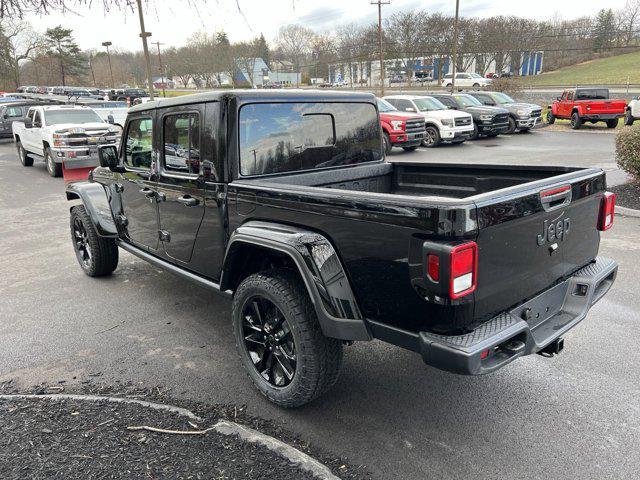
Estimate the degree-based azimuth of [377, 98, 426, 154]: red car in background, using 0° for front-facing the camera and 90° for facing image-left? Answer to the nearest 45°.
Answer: approximately 315°

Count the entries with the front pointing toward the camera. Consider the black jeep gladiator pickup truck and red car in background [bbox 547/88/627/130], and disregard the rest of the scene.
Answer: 0

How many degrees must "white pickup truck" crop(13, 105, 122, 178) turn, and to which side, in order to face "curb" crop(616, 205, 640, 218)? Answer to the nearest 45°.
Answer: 0° — it already faces it

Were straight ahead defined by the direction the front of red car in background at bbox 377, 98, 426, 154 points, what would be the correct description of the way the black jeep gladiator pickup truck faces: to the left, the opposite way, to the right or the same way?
the opposite way

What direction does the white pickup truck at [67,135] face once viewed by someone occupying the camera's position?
facing the viewer and to the right of the viewer

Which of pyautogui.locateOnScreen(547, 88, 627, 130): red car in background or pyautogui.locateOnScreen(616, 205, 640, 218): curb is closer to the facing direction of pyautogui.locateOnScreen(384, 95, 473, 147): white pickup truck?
the curb

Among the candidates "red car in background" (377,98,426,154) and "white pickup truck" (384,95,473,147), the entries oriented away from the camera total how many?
0

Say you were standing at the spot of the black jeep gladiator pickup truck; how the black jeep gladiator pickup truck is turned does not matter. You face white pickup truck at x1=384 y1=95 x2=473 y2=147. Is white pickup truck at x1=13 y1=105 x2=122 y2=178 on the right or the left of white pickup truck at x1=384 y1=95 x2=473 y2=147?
left

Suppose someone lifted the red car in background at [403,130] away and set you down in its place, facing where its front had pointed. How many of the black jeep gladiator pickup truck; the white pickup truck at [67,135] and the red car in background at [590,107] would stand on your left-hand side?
1

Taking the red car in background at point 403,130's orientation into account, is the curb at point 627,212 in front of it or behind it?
in front

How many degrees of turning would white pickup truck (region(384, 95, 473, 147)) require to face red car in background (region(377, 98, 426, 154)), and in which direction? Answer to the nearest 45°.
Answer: approximately 90° to its right

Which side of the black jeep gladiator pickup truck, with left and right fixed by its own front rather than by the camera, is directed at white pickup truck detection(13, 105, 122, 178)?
front

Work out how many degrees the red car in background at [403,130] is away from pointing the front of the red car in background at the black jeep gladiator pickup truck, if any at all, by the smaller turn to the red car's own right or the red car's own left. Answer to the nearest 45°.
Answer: approximately 45° to the red car's own right

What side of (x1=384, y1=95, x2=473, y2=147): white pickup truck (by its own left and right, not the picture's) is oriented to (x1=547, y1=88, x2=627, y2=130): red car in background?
left

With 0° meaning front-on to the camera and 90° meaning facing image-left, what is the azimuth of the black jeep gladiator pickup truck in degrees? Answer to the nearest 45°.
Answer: approximately 135°

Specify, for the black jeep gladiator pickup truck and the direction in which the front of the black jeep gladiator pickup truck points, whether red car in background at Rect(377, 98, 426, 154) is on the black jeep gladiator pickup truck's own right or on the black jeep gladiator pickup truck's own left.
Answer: on the black jeep gladiator pickup truck's own right
